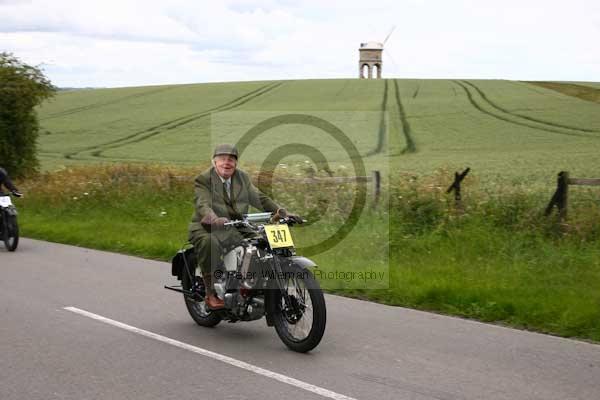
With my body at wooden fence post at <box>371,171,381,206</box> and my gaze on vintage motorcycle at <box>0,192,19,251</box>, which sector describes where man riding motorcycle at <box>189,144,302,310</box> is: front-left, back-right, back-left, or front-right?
front-left

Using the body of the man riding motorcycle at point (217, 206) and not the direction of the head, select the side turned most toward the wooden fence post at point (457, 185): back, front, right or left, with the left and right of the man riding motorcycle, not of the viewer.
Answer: left

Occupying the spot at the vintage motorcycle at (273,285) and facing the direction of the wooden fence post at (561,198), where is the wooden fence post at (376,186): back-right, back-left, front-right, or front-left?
front-left

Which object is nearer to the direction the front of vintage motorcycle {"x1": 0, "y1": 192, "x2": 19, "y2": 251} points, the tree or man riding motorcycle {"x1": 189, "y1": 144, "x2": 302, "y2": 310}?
the man riding motorcycle

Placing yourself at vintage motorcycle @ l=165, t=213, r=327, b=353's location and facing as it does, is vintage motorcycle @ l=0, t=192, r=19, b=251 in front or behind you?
behind

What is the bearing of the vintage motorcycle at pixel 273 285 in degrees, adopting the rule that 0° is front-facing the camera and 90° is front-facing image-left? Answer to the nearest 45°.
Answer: approximately 315°

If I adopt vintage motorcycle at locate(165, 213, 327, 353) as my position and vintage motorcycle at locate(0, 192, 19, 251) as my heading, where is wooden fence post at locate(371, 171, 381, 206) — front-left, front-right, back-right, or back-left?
front-right
